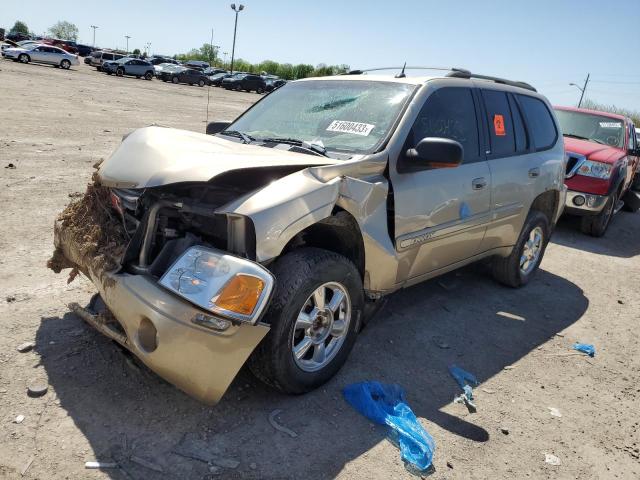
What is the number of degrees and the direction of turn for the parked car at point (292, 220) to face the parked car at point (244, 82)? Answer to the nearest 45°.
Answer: approximately 135° to its right

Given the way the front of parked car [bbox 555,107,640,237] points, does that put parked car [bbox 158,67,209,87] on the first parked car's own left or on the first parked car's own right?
on the first parked car's own right

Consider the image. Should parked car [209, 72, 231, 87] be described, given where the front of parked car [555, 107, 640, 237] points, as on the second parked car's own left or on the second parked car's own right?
on the second parked car's own right

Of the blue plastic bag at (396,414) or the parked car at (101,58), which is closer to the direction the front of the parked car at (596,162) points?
the blue plastic bag

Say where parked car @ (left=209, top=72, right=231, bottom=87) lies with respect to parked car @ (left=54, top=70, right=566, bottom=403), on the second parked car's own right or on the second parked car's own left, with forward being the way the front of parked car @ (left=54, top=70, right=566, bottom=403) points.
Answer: on the second parked car's own right

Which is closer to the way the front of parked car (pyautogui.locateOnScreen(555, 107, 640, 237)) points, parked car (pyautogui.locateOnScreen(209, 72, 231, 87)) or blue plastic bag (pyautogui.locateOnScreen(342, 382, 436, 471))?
the blue plastic bag

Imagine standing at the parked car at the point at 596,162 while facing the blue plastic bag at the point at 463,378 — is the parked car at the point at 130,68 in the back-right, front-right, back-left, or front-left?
back-right

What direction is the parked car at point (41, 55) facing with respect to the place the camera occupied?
facing to the left of the viewer
